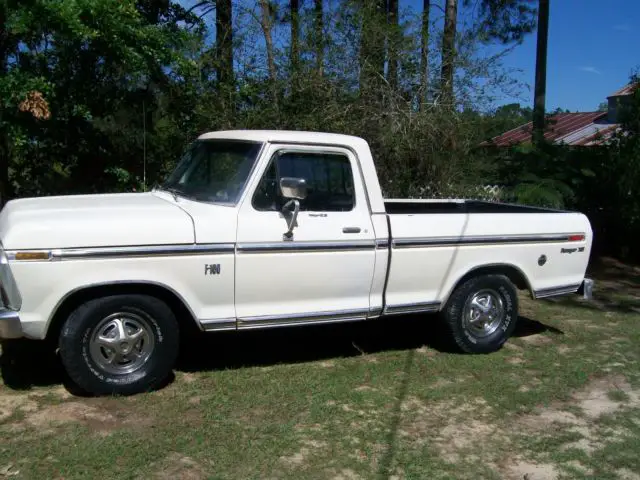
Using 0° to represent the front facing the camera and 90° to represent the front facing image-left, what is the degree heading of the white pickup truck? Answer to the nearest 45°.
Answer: approximately 45°

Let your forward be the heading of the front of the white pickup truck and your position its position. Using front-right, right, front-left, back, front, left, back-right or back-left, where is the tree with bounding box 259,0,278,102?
back-right
